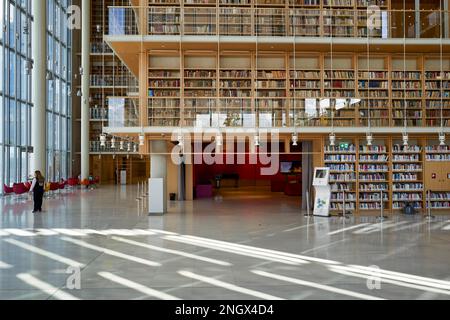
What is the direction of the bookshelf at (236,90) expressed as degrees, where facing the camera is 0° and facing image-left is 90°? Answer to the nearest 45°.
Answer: approximately 0°

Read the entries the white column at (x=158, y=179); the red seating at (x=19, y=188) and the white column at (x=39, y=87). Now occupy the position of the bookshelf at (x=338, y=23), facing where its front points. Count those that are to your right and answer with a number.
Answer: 3

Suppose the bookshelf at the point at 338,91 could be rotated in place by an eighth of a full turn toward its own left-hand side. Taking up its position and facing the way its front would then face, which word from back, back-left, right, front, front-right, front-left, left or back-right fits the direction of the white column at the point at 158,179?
back-right

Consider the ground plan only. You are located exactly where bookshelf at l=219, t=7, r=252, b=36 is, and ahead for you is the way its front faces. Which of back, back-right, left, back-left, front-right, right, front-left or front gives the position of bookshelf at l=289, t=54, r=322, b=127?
left

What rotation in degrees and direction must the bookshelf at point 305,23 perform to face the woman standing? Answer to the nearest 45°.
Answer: approximately 90° to its right

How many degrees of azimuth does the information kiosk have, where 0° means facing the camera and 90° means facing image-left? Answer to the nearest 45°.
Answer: approximately 0°

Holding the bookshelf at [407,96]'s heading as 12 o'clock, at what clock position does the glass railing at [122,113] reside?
The glass railing is roughly at 2 o'clock from the bookshelf.

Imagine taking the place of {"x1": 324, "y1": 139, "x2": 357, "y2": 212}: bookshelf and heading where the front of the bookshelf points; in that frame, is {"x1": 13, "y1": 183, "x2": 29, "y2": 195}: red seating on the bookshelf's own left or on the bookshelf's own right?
on the bookshelf's own right

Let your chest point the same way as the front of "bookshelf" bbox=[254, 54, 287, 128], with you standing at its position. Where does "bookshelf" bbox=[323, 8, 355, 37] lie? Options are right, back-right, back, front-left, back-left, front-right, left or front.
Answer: left

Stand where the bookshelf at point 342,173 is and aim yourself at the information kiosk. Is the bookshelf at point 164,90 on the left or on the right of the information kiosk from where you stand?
right

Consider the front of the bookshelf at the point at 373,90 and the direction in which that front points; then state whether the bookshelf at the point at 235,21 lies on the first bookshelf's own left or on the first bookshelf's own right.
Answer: on the first bookshelf's own right
